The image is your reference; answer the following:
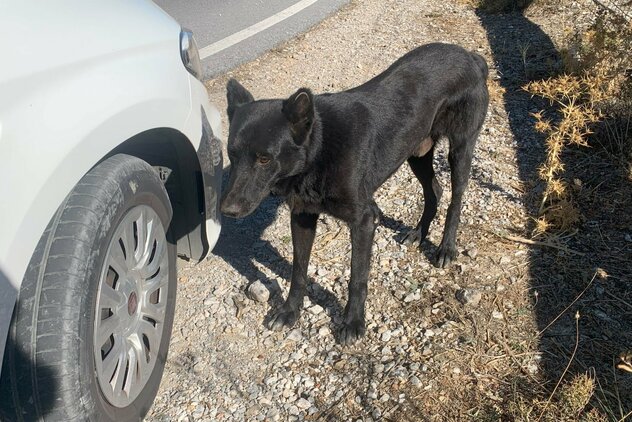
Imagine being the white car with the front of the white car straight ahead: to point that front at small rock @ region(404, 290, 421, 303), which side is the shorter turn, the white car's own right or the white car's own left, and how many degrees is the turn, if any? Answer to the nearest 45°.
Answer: approximately 45° to the white car's own right

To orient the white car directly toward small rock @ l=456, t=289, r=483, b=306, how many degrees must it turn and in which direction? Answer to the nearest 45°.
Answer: approximately 45° to its right

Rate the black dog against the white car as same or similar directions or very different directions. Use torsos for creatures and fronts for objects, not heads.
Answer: very different directions

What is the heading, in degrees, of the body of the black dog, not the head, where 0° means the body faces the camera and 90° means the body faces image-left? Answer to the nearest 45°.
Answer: approximately 45°

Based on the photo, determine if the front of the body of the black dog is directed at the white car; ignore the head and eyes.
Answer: yes

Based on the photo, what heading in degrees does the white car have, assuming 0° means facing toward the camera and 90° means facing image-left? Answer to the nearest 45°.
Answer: approximately 225°
